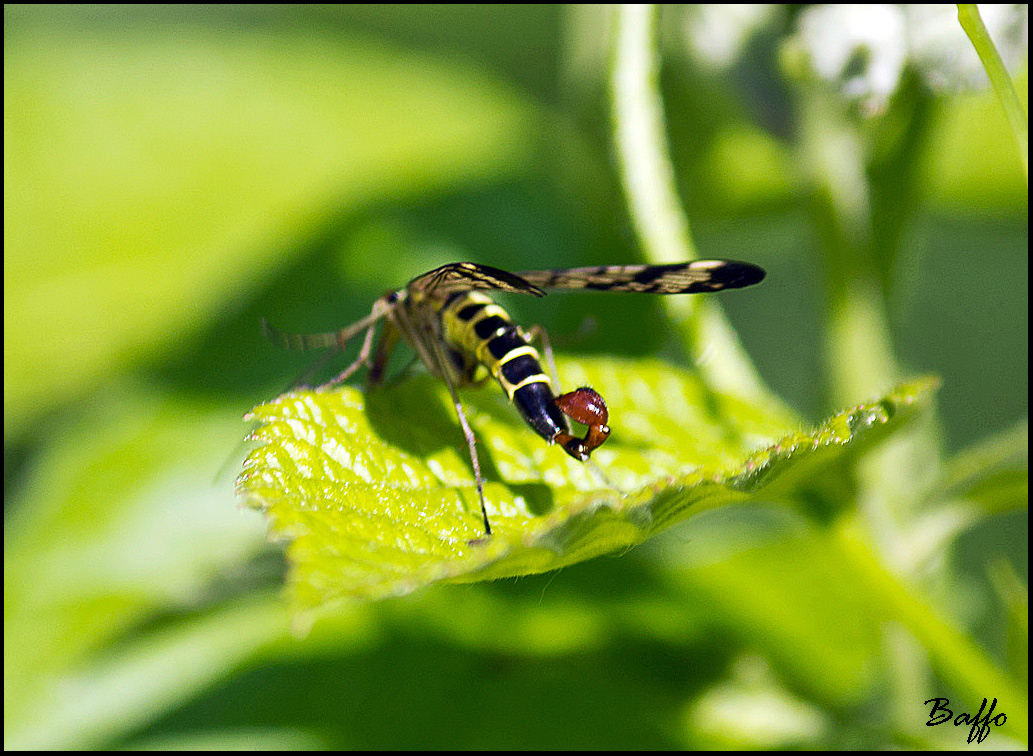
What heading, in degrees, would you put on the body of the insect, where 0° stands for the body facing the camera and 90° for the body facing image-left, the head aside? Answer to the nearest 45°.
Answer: approximately 135°

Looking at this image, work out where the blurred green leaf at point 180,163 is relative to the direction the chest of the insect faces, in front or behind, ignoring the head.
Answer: in front

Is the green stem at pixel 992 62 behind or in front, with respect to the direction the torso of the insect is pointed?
behind

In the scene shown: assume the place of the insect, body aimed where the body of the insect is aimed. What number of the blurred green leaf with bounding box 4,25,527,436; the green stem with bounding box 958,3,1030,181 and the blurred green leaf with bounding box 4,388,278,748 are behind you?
1
